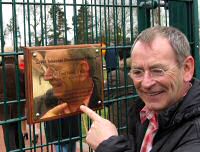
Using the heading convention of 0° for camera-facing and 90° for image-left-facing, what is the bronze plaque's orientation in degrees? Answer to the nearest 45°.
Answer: approximately 315°

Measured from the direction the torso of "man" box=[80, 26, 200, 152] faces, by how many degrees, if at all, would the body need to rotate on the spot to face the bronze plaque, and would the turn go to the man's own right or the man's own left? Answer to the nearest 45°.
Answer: approximately 90° to the man's own right

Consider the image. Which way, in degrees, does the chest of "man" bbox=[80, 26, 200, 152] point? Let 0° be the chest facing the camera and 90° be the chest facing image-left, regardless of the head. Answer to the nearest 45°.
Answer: approximately 45°
